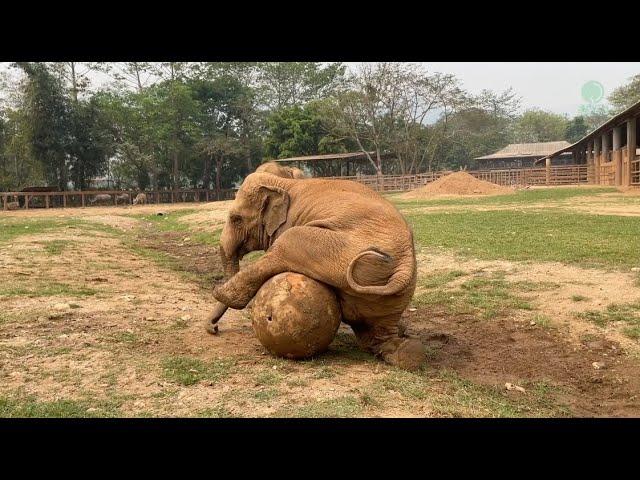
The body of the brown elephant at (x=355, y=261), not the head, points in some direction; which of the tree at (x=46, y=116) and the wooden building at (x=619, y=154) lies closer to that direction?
the tree

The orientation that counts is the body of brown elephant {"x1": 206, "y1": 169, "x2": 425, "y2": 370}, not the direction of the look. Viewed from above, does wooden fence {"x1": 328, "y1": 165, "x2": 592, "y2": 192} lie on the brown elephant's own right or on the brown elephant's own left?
on the brown elephant's own right

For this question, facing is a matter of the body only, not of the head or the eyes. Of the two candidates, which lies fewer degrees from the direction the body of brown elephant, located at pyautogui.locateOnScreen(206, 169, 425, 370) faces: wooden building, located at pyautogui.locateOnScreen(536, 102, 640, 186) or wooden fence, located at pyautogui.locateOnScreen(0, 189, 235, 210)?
the wooden fence

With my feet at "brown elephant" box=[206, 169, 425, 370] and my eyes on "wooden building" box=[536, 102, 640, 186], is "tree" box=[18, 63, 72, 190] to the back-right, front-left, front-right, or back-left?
front-left

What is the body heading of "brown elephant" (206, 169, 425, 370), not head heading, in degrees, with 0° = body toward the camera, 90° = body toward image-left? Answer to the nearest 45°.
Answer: approximately 90°

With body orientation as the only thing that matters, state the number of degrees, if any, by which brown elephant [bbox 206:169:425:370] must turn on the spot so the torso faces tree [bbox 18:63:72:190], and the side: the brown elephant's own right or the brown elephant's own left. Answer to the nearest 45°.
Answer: approximately 45° to the brown elephant's own right

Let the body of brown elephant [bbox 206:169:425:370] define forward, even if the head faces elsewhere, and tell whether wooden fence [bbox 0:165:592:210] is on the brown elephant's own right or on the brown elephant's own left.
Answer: on the brown elephant's own right

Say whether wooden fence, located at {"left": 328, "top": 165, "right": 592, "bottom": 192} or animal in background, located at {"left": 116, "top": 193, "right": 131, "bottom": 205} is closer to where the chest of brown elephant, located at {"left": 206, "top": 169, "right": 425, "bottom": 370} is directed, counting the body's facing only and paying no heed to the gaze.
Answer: the animal in background
